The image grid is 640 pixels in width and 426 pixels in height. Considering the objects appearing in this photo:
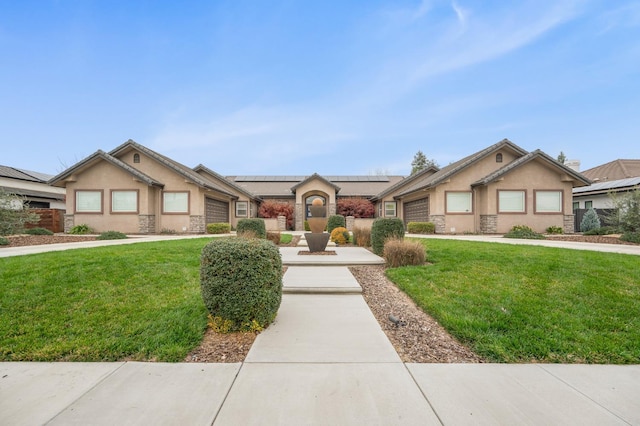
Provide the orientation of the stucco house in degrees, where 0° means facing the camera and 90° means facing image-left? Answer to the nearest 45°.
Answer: approximately 0°

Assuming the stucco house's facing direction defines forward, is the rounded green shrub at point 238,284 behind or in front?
in front

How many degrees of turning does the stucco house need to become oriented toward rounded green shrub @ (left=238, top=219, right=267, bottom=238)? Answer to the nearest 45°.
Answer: approximately 45° to its right

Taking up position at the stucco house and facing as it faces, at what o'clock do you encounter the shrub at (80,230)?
The shrub is roughly at 3 o'clock from the stucco house.

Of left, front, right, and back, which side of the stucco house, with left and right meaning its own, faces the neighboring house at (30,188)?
right

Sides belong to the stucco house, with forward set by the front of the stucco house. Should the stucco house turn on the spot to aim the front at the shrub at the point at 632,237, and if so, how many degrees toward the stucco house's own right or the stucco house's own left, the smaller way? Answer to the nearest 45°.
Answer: approximately 45° to the stucco house's own left

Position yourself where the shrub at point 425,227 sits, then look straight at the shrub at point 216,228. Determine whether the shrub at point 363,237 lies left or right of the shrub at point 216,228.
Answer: left

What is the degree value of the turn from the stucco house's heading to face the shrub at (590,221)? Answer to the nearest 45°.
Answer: approximately 90° to its left

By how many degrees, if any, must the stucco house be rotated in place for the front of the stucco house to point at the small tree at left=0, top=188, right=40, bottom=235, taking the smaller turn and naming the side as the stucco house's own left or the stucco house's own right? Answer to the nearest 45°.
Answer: approximately 90° to the stucco house's own right

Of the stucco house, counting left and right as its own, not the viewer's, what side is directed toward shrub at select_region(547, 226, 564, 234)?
left

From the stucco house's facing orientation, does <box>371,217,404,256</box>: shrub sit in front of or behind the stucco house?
in front

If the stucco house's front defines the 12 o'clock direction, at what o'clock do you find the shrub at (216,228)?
The shrub is roughly at 3 o'clock from the stucco house.
